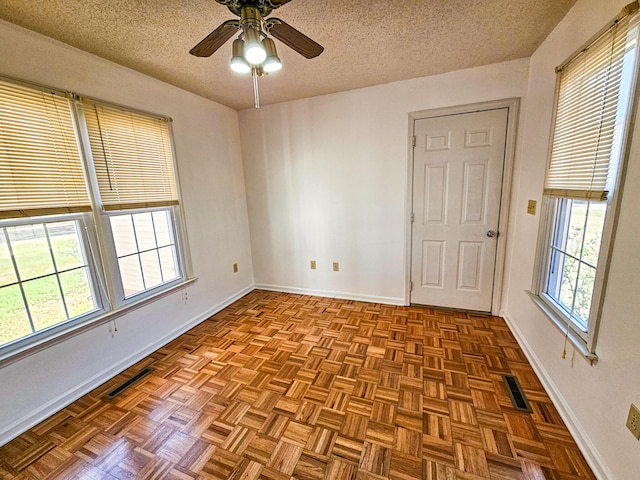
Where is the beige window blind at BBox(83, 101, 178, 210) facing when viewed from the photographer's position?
facing the viewer and to the right of the viewer

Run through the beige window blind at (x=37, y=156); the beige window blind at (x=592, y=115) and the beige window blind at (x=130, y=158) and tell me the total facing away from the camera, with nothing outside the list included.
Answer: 0

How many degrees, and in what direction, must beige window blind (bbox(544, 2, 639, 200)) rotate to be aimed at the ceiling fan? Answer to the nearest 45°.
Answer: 0° — it already faces it

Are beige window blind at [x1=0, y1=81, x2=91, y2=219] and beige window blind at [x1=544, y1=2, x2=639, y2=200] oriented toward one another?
yes

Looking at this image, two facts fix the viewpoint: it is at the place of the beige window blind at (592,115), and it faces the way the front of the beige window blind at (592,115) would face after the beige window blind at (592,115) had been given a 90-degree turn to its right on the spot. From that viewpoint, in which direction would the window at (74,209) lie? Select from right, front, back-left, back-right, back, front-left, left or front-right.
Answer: left

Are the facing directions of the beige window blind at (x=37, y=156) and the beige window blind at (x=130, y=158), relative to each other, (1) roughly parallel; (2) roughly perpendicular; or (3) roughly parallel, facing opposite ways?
roughly parallel

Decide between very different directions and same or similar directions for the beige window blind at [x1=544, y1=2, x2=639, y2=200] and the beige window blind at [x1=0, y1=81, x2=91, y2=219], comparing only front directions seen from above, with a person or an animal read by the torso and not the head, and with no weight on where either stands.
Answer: very different directions

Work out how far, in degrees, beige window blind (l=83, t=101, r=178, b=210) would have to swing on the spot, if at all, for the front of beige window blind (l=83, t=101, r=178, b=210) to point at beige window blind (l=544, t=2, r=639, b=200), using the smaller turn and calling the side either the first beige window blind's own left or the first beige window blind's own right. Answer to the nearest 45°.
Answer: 0° — it already faces it

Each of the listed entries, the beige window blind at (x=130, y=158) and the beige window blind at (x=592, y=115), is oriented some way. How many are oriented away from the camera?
0

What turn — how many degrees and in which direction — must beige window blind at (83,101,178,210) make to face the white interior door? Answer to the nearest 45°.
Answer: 0° — it already faces it

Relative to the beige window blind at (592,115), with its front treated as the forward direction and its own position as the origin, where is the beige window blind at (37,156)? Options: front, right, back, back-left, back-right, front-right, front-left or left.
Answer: front

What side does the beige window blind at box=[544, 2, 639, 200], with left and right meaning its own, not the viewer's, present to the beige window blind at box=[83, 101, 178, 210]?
front

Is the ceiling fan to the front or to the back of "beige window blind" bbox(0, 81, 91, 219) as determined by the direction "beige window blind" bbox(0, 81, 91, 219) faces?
to the front

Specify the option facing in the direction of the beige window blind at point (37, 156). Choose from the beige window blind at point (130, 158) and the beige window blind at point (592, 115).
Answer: the beige window blind at point (592, 115)

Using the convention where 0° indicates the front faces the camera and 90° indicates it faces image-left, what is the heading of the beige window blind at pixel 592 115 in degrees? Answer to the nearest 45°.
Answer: approximately 45°
